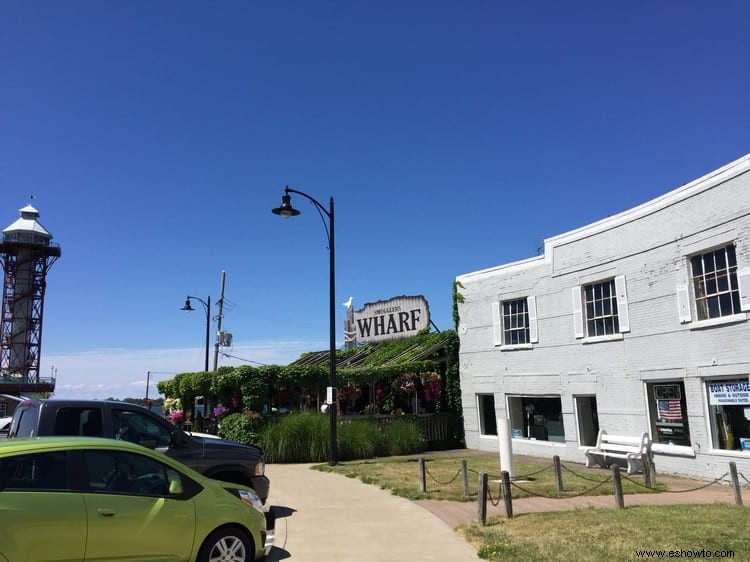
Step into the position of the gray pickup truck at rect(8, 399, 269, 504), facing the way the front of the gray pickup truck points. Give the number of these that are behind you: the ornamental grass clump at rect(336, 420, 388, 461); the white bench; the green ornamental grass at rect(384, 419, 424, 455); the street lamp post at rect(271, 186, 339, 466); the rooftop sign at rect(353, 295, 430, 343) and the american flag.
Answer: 0

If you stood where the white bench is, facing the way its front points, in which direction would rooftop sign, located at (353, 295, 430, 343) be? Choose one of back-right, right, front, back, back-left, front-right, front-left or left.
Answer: right

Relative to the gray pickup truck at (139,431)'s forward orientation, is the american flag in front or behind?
in front

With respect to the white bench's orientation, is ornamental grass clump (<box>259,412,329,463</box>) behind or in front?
in front

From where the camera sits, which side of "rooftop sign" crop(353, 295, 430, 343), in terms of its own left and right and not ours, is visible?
front

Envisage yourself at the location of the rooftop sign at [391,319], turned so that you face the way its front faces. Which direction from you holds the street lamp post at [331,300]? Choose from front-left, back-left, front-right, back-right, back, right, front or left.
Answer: front

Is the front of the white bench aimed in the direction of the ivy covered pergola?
no

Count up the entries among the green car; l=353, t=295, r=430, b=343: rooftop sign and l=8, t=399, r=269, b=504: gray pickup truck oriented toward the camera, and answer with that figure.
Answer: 1

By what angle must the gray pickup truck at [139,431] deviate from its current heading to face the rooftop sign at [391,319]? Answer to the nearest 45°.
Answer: approximately 45° to its left

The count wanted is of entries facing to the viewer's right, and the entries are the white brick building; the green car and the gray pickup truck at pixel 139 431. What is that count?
2

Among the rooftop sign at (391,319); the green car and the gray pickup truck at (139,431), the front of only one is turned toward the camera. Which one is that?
the rooftop sign

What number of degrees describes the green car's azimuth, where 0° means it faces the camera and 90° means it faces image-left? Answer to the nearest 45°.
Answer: approximately 270°

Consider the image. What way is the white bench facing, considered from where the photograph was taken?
facing the viewer and to the left of the viewer

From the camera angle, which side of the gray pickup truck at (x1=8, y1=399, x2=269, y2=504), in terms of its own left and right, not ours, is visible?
right

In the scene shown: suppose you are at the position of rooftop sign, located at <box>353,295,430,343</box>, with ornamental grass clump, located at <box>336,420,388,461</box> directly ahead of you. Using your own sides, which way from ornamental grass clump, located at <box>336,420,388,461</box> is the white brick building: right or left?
left

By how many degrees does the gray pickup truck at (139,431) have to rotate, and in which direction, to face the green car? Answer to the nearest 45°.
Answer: approximately 90° to its right

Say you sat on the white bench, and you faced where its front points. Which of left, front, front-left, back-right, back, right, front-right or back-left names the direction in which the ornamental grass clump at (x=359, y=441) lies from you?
front-right

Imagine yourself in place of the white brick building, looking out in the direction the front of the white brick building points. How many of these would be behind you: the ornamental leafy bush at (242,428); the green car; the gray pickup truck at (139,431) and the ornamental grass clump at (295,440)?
0

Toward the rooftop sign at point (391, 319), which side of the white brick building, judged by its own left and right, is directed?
right

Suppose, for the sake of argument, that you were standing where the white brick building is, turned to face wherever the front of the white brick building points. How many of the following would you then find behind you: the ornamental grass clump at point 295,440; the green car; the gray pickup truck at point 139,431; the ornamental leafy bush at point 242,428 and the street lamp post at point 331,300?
0
